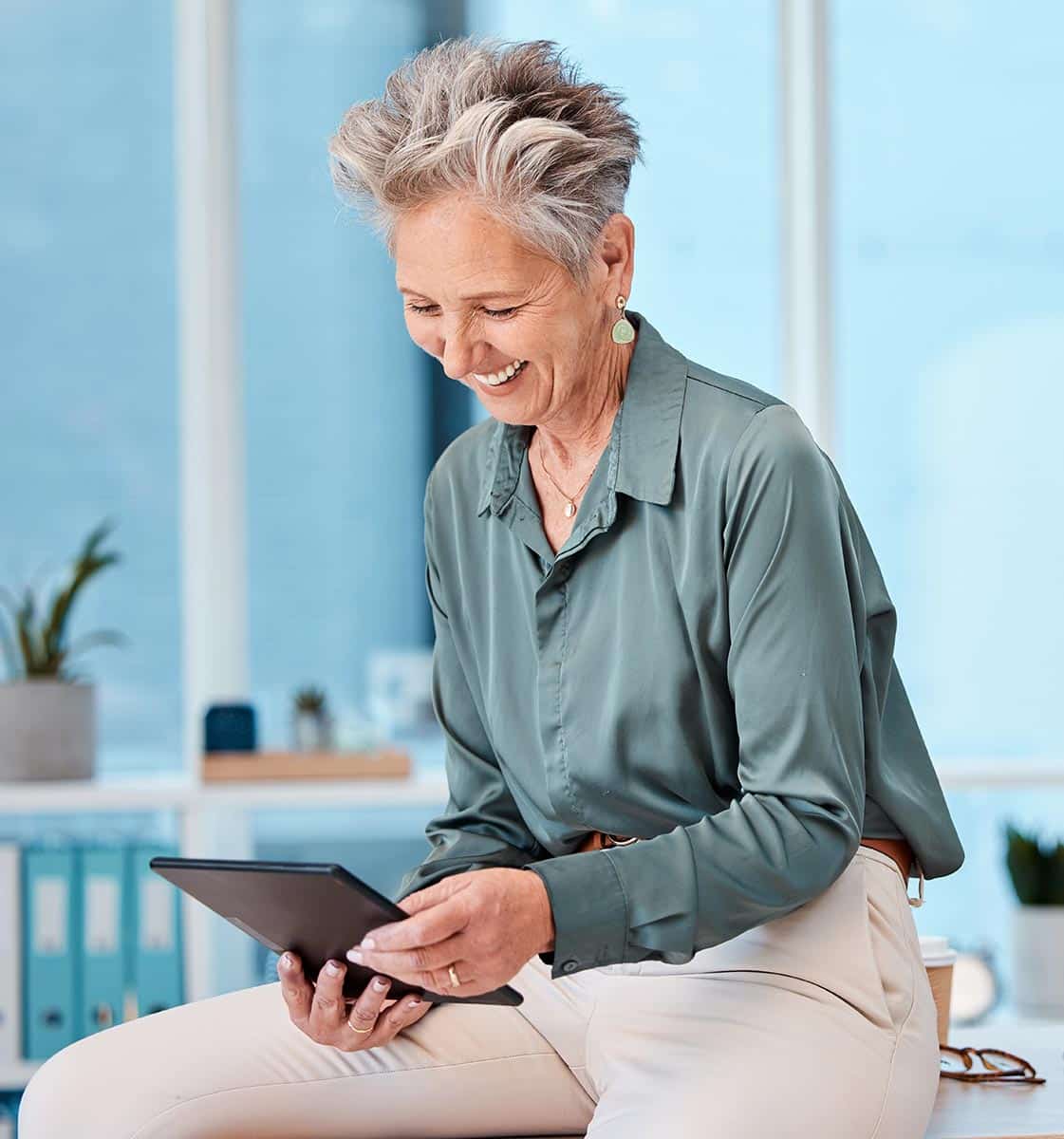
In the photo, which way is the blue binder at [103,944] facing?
toward the camera

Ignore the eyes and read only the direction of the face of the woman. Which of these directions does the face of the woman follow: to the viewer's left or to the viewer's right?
to the viewer's left

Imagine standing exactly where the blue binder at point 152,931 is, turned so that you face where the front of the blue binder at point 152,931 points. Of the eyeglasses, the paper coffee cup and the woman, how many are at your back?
0

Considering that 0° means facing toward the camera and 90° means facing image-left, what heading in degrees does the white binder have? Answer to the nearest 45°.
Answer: approximately 0°

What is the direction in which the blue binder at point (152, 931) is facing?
toward the camera

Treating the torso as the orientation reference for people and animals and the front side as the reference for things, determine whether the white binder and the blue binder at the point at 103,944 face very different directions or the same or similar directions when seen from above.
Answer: same or similar directions

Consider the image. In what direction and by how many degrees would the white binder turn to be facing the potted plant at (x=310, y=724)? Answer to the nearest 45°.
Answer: approximately 90° to its left

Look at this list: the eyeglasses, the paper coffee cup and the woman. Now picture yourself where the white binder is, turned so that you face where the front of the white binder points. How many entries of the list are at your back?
0

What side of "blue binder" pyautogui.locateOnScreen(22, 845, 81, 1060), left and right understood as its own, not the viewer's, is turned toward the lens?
front

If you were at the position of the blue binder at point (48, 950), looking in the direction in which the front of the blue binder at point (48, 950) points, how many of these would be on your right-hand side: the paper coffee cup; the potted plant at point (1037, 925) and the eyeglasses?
0

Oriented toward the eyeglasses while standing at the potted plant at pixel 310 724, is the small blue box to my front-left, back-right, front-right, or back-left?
back-right

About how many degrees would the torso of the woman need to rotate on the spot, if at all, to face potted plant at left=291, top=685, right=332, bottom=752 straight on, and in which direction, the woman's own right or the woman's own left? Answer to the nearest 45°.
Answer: approximately 135° to the woman's own right

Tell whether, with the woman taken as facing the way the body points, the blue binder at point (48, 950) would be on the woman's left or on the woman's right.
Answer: on the woman's right

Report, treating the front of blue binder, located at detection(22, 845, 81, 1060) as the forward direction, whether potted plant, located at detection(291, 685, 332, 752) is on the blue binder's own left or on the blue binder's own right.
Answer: on the blue binder's own left

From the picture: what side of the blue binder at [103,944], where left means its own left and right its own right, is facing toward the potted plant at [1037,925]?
left

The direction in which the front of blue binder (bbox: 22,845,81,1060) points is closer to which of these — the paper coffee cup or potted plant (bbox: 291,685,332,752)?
the paper coffee cup
